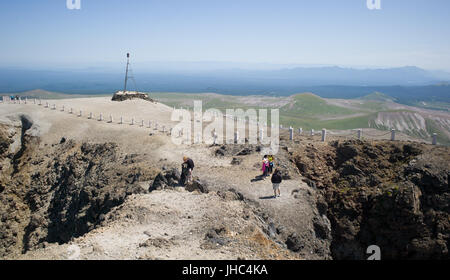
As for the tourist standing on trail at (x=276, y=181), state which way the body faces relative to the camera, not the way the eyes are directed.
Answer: away from the camera

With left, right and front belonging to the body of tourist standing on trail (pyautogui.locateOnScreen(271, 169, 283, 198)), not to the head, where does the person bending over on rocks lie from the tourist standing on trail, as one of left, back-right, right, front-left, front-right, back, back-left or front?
left

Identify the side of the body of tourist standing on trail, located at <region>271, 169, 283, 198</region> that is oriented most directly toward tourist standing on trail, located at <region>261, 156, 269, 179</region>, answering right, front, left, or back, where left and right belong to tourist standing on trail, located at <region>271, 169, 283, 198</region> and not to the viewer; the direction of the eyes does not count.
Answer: front

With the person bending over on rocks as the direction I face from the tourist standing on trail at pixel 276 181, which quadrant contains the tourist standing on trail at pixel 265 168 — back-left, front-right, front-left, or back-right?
front-right

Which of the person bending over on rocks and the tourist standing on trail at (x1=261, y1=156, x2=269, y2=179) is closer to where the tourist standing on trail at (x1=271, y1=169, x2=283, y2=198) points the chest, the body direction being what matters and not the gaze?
the tourist standing on trail

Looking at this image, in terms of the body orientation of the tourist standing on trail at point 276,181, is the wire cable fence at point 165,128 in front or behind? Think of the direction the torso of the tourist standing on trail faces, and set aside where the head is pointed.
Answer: in front
